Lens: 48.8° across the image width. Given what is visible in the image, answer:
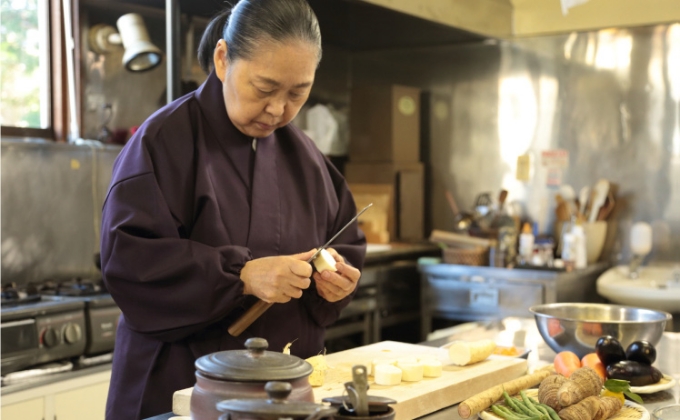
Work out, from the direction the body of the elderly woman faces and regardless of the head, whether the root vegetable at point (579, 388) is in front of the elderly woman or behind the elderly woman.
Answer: in front

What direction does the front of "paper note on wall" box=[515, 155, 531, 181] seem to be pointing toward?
toward the camera

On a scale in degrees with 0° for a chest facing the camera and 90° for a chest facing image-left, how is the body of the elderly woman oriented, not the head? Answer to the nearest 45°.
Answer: approximately 315°

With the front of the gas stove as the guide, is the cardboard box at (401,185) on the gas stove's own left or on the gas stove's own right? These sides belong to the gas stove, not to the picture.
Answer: on the gas stove's own left

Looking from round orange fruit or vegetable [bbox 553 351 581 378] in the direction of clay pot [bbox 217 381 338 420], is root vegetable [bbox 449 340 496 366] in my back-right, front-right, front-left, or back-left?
front-right

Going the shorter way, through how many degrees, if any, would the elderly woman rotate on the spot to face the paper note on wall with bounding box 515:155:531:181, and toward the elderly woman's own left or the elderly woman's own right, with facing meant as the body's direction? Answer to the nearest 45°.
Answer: approximately 90° to the elderly woman's own left

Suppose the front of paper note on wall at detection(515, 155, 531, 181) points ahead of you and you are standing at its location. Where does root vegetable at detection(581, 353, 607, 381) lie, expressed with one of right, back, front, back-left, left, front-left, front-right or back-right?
front

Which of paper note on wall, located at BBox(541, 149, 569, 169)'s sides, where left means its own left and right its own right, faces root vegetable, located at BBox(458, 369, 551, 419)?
front

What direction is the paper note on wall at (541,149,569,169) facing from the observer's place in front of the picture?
facing the viewer

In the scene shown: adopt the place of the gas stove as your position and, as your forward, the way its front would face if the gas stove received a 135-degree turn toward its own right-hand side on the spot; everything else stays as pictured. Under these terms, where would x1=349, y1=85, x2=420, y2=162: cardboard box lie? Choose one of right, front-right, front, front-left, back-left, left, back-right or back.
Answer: back-right

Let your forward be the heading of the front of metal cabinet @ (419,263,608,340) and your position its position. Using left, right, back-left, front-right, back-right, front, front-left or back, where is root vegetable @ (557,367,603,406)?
front

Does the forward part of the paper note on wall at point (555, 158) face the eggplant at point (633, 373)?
yes

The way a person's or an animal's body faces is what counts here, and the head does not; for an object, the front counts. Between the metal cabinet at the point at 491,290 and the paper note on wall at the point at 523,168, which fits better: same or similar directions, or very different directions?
same or similar directions

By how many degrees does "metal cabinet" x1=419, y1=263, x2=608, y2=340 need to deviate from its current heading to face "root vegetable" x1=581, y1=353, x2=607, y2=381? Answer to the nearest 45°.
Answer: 0° — it already faces it

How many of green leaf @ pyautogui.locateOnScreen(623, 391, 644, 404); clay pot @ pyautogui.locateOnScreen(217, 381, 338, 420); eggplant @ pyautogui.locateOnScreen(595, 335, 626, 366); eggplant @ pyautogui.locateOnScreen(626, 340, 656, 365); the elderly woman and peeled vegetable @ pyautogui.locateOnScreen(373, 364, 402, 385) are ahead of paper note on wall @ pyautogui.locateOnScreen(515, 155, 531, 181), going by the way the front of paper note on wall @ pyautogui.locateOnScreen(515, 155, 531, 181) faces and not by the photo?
6

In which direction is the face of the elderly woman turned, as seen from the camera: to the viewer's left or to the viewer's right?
to the viewer's right
